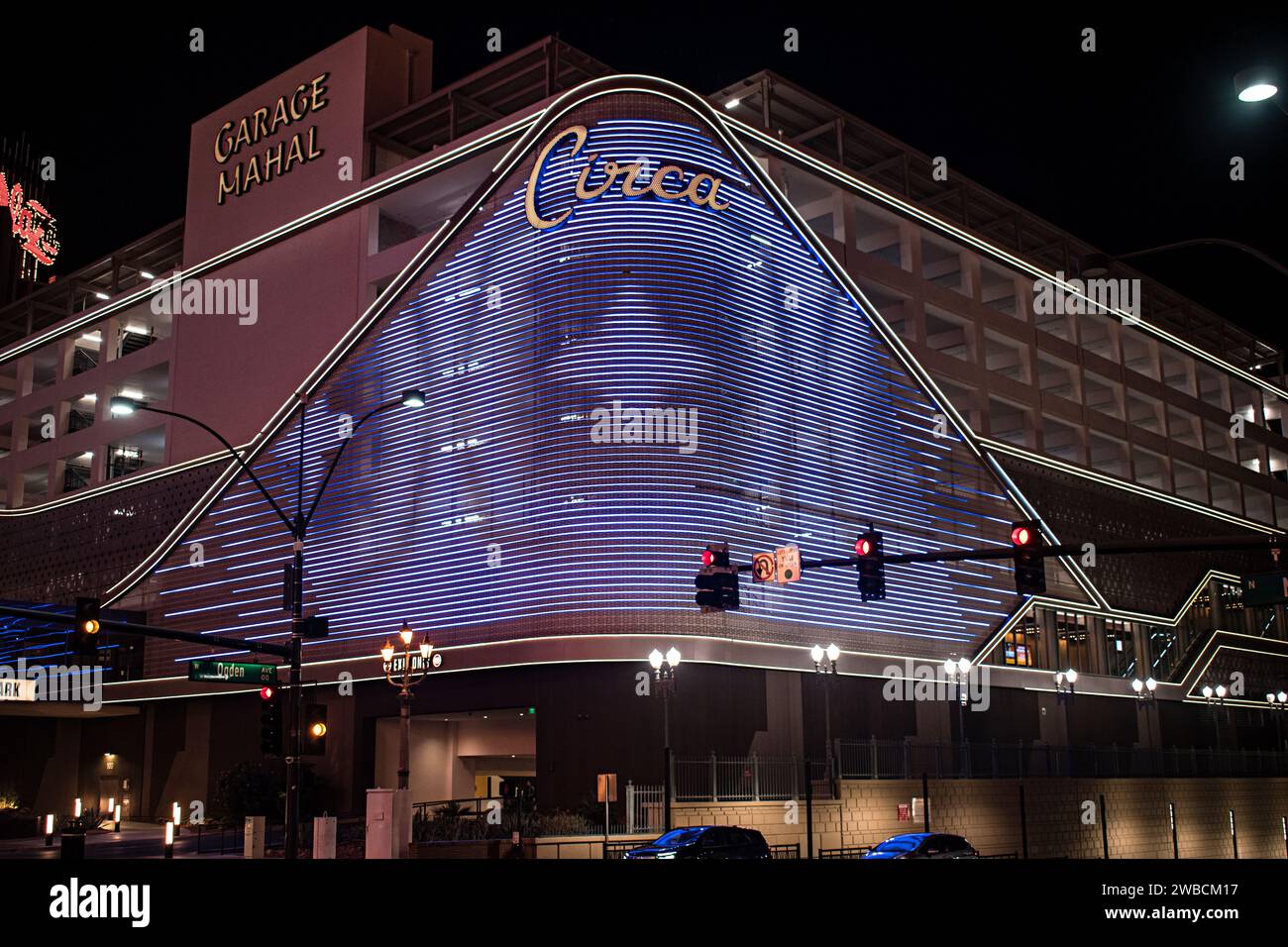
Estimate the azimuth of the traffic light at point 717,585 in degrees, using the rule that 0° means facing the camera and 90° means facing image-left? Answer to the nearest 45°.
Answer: approximately 45°

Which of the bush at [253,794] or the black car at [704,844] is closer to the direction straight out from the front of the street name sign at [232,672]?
the black car

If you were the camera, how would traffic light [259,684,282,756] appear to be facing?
facing the viewer and to the left of the viewer
